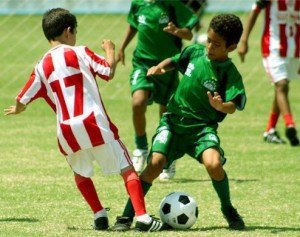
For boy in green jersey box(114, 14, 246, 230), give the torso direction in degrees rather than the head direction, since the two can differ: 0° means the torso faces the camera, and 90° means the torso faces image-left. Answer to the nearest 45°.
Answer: approximately 0°

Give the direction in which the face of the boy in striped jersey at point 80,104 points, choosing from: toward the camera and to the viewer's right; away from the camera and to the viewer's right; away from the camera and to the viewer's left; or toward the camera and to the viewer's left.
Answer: away from the camera and to the viewer's right

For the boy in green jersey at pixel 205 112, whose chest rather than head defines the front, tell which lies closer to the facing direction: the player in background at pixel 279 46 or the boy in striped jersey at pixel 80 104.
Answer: the boy in striped jersey

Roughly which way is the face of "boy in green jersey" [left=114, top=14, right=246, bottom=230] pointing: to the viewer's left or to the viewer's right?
to the viewer's left

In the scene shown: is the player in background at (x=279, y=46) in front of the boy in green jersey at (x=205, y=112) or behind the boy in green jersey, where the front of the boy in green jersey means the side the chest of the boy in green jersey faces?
behind
